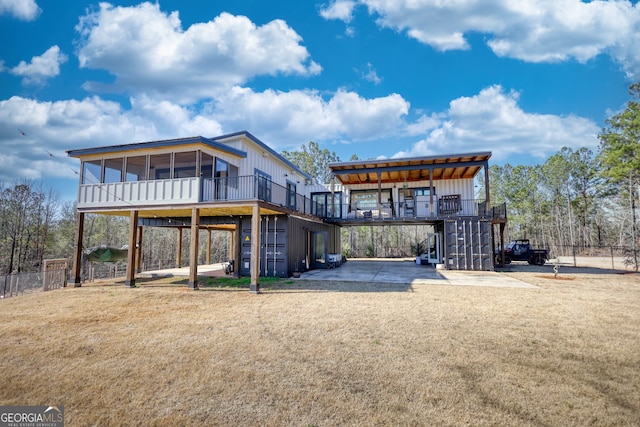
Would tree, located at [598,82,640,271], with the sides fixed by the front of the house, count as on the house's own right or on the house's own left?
on the house's own left

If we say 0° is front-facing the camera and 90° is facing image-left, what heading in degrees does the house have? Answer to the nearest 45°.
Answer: approximately 0°

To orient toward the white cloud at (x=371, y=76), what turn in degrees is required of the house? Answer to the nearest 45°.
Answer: approximately 135° to its left

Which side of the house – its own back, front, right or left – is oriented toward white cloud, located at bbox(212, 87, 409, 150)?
back
